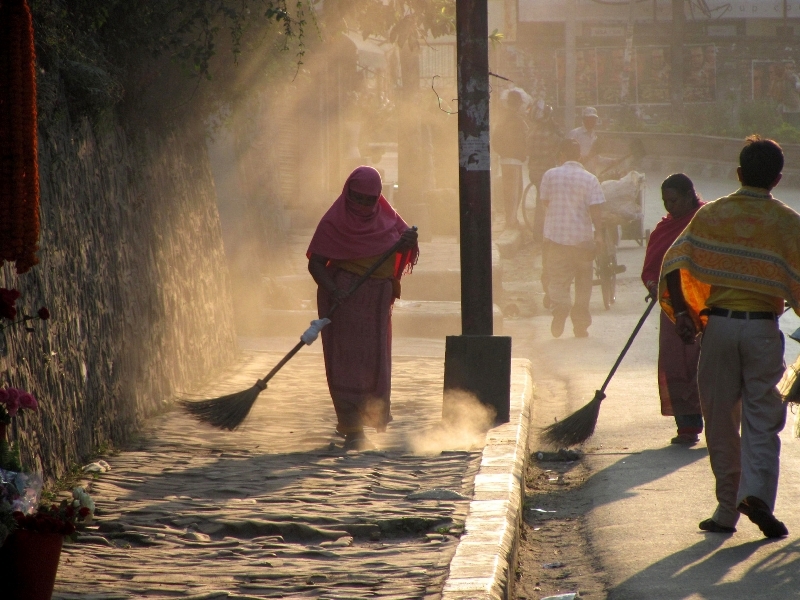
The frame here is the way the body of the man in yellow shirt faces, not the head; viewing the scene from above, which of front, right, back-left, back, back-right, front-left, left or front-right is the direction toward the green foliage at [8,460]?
back-left

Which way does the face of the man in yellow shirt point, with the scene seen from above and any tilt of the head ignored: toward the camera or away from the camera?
away from the camera

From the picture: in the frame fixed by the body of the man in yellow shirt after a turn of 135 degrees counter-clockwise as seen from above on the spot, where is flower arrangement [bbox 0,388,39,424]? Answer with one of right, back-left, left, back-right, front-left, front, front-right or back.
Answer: front

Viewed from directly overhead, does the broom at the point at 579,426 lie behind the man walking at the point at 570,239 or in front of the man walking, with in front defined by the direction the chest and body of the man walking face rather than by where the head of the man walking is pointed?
behind

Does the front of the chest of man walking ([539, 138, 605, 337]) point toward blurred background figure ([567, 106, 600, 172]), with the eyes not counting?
yes

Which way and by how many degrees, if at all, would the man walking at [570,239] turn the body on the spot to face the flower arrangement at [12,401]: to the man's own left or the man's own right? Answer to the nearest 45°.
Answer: approximately 180°

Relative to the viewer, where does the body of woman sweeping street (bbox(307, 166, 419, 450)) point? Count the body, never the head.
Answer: toward the camera

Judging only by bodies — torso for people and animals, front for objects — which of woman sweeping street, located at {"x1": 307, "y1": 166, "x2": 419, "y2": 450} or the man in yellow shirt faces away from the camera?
the man in yellow shirt

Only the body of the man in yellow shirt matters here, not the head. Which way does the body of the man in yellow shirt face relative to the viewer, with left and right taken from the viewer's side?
facing away from the viewer

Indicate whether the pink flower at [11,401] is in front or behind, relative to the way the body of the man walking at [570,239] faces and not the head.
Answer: behind
